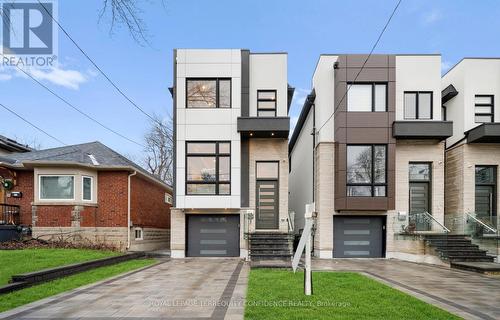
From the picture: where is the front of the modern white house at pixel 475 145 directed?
toward the camera

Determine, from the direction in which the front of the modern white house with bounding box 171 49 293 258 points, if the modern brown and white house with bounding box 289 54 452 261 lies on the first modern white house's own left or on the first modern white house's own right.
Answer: on the first modern white house's own left

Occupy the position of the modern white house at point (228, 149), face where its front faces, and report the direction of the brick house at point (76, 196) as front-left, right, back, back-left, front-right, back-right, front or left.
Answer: right

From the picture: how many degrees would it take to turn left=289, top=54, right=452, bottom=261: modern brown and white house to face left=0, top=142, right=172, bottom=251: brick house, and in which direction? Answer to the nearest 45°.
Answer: approximately 90° to its right

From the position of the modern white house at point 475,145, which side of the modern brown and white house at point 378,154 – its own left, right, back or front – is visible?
left

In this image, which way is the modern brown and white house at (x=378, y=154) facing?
toward the camera

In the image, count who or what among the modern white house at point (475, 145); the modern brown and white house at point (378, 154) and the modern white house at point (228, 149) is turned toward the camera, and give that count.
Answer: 3

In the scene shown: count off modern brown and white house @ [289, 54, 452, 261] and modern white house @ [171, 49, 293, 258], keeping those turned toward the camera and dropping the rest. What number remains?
2
